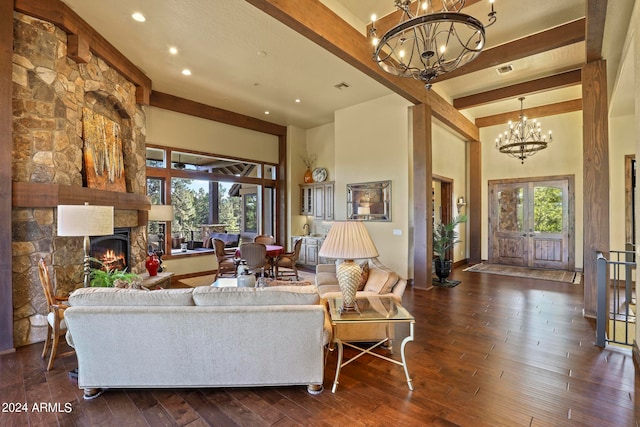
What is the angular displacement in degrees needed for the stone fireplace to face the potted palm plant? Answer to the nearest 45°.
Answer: approximately 45° to its left

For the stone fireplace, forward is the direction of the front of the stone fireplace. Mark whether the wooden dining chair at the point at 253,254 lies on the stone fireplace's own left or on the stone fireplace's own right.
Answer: on the stone fireplace's own left

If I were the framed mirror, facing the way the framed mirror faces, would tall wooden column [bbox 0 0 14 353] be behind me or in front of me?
in front

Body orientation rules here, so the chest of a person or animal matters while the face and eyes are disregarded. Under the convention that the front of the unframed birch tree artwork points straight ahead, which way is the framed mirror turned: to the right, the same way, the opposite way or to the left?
to the right

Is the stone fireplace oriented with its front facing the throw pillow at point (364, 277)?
yes

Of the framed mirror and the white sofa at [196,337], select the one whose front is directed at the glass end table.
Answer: the framed mirror

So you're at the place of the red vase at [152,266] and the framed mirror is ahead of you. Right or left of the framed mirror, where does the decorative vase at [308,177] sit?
left

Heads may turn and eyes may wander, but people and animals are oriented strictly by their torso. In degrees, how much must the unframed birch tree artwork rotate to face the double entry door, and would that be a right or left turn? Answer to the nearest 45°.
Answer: approximately 45° to its left

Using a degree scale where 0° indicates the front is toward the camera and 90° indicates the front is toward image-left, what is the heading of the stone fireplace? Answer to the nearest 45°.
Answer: approximately 315°

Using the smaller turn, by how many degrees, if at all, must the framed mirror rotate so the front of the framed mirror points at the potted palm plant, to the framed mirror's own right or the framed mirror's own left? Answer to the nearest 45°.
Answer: approximately 90° to the framed mirror's own left

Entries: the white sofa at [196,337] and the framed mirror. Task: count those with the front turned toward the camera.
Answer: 1

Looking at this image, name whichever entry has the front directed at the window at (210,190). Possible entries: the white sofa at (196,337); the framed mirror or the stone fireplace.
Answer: the white sofa

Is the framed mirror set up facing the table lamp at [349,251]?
yes

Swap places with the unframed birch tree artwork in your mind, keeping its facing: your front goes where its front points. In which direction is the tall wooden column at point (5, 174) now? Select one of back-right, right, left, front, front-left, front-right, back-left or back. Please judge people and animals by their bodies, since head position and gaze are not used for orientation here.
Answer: right

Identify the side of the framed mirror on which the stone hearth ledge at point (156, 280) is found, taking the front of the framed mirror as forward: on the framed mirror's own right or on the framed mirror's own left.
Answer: on the framed mirror's own right

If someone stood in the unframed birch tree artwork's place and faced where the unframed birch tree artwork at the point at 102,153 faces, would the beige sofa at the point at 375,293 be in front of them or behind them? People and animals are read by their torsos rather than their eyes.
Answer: in front

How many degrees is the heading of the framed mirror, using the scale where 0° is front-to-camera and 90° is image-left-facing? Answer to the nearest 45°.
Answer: approximately 0°

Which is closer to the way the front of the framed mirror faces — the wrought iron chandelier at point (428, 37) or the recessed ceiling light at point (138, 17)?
the wrought iron chandelier
